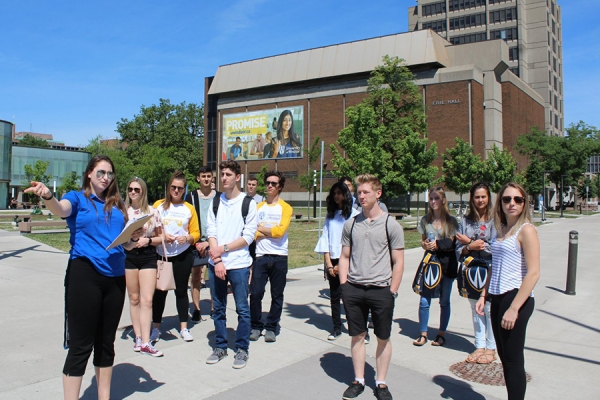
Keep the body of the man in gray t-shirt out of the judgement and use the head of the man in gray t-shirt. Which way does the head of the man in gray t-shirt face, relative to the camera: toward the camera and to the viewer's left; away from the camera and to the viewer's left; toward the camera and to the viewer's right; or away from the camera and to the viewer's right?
toward the camera and to the viewer's left

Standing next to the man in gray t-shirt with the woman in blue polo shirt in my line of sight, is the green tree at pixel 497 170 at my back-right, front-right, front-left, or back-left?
back-right

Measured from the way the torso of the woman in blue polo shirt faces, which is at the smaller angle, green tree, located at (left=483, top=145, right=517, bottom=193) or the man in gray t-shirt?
the man in gray t-shirt

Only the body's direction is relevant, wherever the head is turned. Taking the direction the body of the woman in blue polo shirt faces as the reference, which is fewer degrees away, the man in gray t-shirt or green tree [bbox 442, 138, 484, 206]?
the man in gray t-shirt
